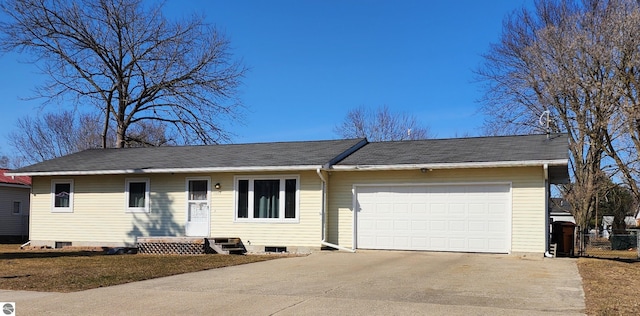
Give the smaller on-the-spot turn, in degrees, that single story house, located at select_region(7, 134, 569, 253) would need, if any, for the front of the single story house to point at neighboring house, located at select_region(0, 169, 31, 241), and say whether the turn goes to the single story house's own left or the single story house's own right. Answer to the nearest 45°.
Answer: approximately 135° to the single story house's own right

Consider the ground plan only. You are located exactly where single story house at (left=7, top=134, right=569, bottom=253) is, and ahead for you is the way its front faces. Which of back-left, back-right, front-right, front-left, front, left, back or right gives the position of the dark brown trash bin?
left

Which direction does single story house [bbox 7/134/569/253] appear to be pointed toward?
toward the camera

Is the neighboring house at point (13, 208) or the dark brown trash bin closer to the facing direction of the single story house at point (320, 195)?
the dark brown trash bin
